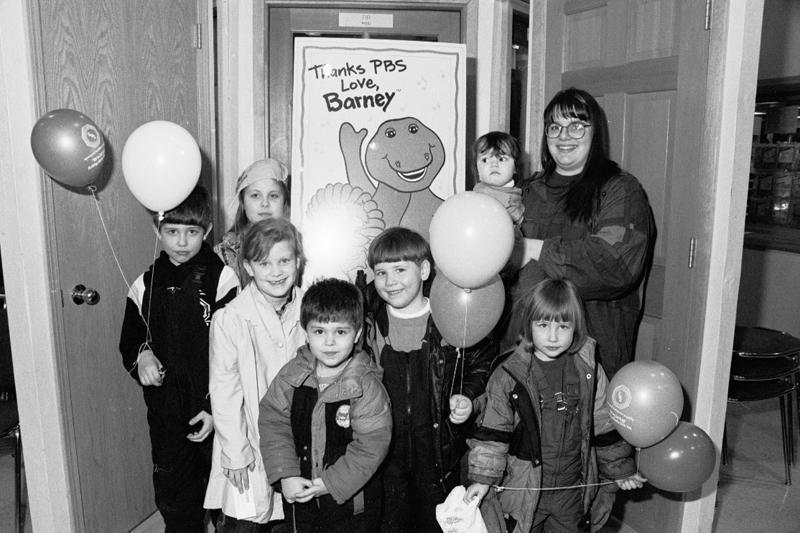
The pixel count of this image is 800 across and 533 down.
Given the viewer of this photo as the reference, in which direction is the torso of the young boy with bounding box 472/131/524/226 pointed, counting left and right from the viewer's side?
facing the viewer

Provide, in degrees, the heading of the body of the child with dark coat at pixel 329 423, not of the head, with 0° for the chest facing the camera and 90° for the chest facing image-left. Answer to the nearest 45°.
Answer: approximately 0°

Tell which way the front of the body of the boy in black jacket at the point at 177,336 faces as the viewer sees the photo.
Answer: toward the camera

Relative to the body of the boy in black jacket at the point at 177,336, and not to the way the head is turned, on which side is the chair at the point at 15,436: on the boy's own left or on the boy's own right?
on the boy's own right

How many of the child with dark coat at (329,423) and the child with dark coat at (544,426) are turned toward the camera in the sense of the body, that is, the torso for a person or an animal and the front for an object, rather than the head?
2

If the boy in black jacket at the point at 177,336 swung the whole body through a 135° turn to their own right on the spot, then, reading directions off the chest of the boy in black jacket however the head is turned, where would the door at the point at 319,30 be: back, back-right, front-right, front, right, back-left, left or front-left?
right

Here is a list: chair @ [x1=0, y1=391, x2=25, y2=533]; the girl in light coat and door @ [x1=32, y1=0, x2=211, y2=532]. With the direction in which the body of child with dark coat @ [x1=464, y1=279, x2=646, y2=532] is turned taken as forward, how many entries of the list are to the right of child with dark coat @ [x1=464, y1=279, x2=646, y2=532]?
3

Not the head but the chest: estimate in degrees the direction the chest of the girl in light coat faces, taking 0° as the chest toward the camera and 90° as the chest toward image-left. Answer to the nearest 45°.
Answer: approximately 315°
